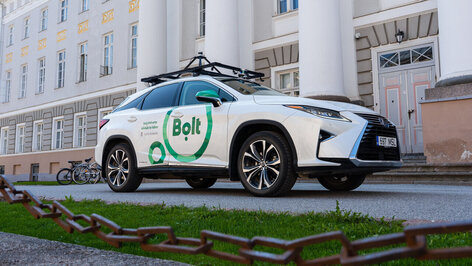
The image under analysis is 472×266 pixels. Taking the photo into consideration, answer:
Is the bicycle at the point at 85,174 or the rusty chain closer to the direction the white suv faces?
the rusty chain

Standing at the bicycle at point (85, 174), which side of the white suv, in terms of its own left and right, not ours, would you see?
back

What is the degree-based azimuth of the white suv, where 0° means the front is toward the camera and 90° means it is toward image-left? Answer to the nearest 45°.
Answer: approximately 315°

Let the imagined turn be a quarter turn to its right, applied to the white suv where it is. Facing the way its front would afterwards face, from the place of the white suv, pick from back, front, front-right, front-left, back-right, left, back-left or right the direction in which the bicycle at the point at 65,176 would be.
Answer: right
